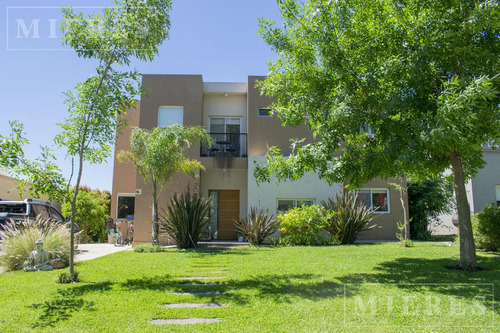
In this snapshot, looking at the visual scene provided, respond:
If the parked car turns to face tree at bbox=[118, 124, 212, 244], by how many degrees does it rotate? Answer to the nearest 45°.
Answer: approximately 45° to its right

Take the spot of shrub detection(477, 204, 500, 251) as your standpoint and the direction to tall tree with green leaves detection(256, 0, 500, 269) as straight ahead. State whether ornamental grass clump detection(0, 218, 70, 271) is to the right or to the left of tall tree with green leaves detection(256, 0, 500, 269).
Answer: right

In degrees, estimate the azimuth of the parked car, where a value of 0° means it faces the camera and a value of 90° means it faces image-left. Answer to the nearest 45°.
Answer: approximately 225°

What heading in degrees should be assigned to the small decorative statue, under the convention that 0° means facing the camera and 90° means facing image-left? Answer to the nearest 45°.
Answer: approximately 0°

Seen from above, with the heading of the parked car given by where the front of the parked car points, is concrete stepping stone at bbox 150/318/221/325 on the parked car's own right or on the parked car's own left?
on the parked car's own right

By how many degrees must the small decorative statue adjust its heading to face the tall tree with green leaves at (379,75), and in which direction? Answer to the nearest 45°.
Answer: approximately 45° to its left

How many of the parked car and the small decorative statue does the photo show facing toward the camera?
1

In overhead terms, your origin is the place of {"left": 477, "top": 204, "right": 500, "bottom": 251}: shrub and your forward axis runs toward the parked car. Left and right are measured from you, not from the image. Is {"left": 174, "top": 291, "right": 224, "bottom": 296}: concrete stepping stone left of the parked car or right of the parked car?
left
